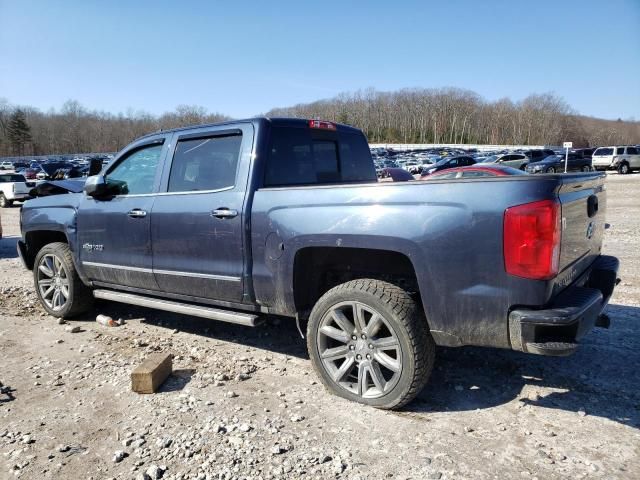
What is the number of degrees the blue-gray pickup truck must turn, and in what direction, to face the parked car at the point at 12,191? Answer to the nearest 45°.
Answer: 0° — it already faces it

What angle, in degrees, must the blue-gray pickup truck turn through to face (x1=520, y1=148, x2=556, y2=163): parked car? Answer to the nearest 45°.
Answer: approximately 90° to its right

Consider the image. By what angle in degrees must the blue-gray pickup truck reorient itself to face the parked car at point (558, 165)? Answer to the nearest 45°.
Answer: approximately 90° to its right

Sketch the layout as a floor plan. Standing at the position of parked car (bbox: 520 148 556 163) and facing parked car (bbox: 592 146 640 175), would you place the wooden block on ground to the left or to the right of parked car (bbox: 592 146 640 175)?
right

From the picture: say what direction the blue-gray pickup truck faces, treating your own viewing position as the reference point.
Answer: facing away from the viewer and to the left of the viewer
